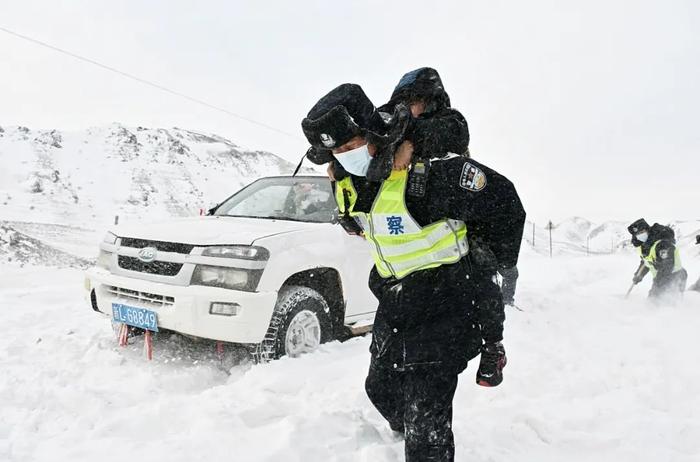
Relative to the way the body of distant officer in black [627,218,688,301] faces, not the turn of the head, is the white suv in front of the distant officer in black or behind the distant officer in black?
in front

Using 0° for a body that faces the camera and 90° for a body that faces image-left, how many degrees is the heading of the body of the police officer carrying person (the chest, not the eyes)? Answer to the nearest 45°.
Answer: approximately 45°

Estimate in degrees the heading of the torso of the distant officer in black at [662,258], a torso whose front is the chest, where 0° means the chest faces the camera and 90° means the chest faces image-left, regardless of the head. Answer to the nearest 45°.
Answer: approximately 45°

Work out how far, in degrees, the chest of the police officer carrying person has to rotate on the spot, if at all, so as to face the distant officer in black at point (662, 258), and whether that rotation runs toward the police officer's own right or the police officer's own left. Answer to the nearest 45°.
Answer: approximately 180°

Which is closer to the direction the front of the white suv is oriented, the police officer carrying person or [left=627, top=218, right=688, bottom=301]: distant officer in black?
the police officer carrying person

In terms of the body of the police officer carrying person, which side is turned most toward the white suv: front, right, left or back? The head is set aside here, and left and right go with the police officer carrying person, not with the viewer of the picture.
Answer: right

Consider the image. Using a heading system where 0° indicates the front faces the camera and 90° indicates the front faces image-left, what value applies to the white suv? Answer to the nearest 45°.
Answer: approximately 45°
